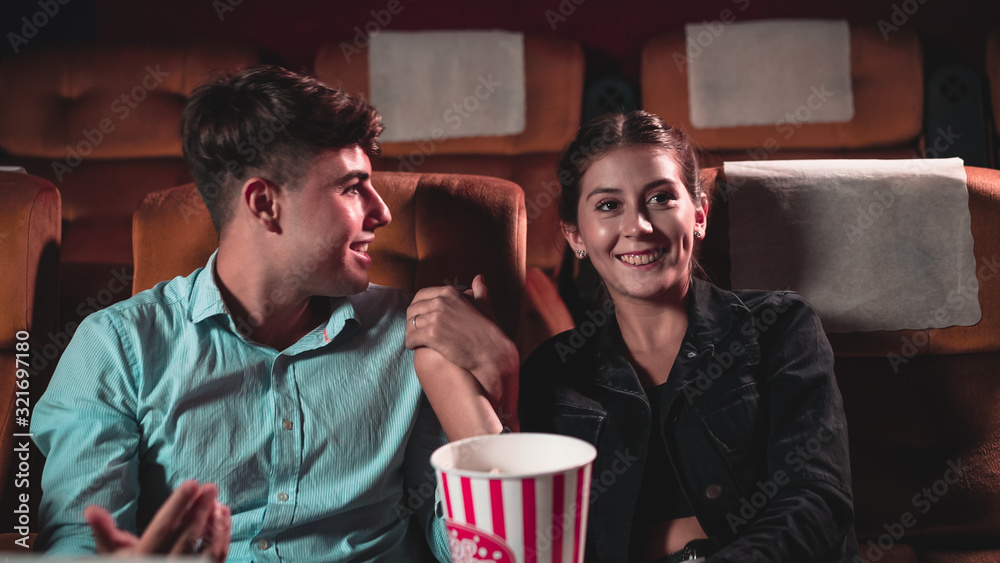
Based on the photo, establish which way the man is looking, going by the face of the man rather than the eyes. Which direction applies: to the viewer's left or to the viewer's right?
to the viewer's right

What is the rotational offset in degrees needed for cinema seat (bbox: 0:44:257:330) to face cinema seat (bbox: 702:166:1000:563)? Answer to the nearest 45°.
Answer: approximately 45° to its left

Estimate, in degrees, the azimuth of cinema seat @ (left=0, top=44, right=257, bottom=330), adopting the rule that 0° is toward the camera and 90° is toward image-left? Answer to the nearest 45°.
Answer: approximately 0°

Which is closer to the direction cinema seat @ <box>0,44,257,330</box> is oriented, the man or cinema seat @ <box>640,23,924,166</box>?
the man

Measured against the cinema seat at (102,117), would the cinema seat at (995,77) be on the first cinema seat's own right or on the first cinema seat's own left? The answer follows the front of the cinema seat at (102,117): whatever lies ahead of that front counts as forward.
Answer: on the first cinema seat's own left

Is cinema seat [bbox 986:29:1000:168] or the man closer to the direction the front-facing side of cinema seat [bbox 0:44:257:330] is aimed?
the man

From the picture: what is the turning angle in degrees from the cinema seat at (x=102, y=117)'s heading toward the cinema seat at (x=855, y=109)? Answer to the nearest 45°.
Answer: approximately 45° to its left
